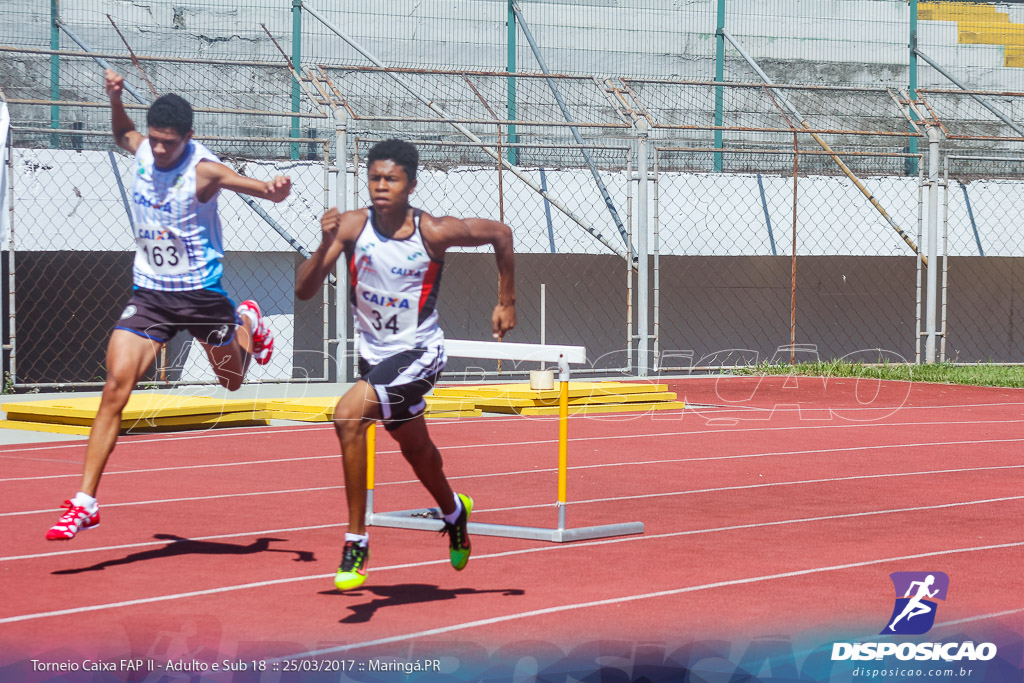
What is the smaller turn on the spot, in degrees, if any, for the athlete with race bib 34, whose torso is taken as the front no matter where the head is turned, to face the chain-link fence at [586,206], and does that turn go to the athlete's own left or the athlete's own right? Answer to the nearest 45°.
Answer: approximately 135° to the athlete's own right

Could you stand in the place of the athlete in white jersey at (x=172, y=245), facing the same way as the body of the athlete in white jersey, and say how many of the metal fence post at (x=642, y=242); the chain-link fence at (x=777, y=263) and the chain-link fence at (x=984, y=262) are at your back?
3

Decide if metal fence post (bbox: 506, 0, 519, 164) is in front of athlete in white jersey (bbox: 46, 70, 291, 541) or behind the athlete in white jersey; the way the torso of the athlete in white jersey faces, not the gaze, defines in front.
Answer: behind

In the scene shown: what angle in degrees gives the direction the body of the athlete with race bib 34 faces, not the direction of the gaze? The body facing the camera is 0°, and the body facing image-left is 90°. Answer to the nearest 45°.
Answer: approximately 45°

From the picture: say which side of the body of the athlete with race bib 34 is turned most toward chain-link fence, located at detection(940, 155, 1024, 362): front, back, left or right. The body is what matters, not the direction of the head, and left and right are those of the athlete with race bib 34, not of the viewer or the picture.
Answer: back

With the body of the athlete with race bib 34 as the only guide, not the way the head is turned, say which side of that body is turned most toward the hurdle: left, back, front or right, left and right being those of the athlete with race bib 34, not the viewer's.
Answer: back

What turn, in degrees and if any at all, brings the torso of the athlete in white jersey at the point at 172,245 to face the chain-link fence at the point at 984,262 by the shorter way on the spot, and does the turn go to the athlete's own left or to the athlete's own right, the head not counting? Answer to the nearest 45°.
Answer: approximately 180°

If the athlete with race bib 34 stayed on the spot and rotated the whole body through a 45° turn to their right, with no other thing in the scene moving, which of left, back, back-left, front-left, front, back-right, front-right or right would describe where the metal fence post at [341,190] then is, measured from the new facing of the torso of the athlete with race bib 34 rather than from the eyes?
right

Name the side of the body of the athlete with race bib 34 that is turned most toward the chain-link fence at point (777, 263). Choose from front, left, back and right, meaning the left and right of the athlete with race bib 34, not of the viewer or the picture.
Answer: back

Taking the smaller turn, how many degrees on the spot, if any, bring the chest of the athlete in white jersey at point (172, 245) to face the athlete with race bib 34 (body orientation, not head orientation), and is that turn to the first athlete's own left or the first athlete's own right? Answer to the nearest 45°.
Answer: approximately 90° to the first athlete's own left

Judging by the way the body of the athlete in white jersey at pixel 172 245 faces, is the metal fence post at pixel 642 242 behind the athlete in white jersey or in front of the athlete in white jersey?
behind

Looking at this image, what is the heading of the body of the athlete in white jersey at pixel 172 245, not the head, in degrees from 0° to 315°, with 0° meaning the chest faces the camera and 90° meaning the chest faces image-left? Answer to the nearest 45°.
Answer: approximately 45°

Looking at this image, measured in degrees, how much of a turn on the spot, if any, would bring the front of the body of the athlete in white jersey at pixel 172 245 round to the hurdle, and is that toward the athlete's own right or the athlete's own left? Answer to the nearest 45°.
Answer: approximately 135° to the athlete's own left
